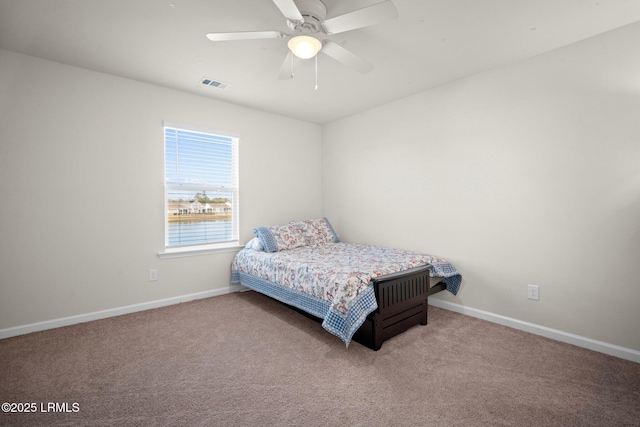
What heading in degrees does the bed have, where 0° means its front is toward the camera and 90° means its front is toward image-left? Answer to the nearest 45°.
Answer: approximately 315°
